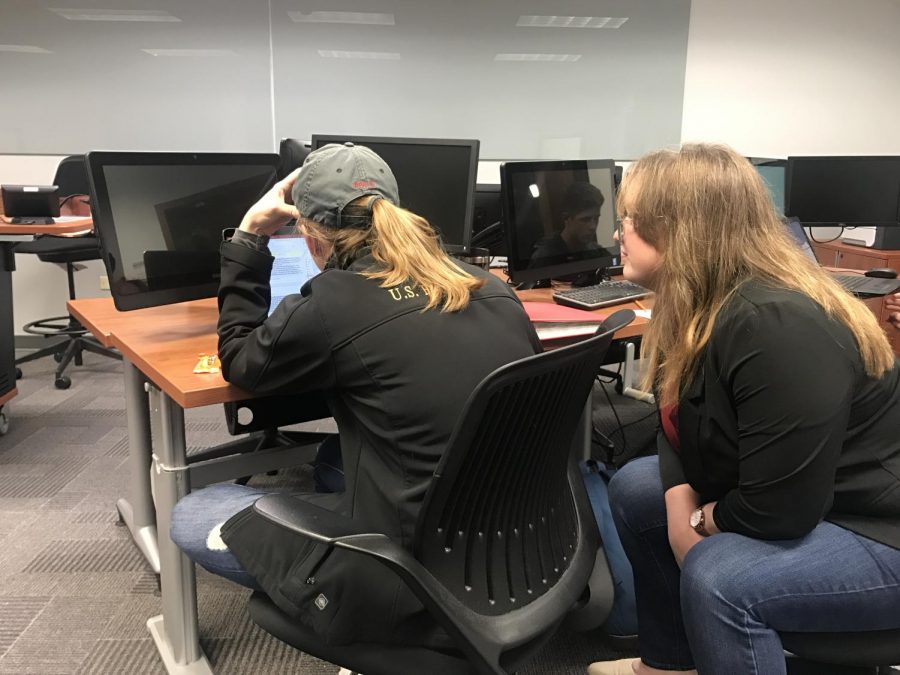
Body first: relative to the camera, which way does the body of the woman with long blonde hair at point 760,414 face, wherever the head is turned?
to the viewer's left

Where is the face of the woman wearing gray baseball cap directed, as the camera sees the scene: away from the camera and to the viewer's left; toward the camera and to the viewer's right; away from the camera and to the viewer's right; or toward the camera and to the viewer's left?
away from the camera and to the viewer's left

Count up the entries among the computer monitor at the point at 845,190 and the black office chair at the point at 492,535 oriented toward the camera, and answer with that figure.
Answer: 1

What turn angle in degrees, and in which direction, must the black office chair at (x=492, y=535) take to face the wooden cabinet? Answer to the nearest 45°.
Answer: approximately 90° to its right

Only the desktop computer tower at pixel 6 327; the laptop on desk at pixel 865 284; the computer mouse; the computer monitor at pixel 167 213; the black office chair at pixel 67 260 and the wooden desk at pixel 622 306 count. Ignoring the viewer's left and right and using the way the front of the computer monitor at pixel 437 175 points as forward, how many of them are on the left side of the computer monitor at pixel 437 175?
3

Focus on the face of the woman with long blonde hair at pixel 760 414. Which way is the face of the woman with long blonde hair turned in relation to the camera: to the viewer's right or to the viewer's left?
to the viewer's left

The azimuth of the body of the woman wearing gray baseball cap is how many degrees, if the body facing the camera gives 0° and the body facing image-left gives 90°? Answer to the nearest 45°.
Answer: approximately 135°

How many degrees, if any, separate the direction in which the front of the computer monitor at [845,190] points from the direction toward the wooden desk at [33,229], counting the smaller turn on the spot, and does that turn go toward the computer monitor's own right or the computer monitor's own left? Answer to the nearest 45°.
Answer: approximately 45° to the computer monitor's own right

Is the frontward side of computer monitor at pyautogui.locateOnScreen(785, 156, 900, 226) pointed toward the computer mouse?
yes

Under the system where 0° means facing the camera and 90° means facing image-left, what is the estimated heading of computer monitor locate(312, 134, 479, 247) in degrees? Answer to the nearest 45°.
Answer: approximately 0°

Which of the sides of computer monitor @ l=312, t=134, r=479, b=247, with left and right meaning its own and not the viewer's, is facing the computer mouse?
left

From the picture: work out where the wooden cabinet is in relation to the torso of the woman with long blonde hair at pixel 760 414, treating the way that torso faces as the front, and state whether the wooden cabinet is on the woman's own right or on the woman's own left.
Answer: on the woman's own right

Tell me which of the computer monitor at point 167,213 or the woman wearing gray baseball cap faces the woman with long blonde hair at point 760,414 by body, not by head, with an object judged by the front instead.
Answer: the computer monitor

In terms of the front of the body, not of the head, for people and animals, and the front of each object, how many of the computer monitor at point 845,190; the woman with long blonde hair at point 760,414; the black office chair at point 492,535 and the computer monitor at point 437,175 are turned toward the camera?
2

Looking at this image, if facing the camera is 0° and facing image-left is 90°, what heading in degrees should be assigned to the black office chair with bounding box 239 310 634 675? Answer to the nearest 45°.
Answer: approximately 135°

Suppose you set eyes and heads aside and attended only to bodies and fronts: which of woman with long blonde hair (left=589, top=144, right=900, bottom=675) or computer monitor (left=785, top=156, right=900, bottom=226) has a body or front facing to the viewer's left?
the woman with long blonde hair
